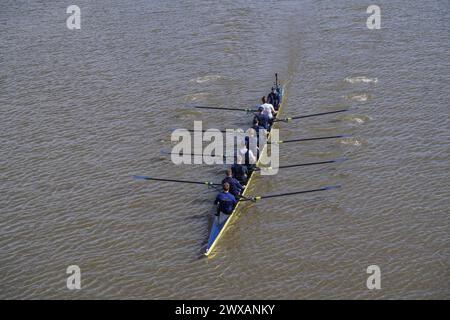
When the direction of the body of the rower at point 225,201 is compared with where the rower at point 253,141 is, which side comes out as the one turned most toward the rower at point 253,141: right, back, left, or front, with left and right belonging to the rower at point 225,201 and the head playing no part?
front

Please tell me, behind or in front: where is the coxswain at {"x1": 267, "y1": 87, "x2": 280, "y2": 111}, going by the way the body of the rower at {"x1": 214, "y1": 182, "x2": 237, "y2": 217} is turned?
in front

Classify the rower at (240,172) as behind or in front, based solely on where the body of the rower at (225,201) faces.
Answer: in front

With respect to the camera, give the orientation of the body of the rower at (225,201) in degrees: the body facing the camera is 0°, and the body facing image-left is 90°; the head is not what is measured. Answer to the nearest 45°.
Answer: approximately 180°

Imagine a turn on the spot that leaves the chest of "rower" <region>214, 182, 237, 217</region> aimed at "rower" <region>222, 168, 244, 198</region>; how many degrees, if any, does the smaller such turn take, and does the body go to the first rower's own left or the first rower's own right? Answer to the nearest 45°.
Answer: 0° — they already face them

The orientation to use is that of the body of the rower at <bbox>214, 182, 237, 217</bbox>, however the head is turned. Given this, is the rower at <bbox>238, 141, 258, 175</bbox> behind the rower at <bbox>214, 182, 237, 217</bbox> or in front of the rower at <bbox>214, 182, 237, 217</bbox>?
in front
